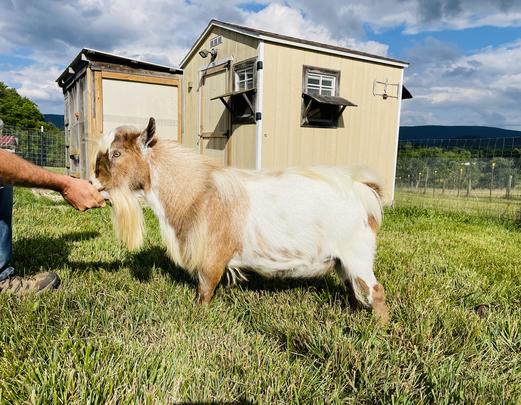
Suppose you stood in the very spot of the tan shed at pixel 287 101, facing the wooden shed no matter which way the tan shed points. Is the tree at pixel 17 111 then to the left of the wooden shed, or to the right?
right

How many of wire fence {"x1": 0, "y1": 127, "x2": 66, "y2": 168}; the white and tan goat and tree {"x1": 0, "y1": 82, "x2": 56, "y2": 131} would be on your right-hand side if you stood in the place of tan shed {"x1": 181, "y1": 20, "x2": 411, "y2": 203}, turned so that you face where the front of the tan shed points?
2

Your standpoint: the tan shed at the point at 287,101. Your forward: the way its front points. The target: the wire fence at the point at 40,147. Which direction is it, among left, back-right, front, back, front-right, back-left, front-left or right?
right

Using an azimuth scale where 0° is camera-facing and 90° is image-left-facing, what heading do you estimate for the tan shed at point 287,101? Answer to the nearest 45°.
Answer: approximately 45°

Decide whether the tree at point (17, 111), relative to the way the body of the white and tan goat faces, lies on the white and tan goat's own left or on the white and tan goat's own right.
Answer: on the white and tan goat's own right

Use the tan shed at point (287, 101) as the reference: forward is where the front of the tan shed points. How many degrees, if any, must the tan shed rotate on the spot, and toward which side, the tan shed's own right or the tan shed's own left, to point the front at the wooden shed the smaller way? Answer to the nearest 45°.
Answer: approximately 45° to the tan shed's own right

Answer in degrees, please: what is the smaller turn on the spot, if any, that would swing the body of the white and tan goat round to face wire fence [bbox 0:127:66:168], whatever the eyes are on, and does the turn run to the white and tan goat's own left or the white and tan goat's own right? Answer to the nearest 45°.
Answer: approximately 45° to the white and tan goat's own right

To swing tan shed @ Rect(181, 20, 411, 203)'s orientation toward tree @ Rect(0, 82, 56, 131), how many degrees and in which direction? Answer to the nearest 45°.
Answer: approximately 90° to its right

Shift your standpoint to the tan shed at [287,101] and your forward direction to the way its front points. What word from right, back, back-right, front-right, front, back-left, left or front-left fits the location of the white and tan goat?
front-left

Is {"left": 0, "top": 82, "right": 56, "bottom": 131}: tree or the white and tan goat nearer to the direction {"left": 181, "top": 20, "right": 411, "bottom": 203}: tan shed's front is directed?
the white and tan goat

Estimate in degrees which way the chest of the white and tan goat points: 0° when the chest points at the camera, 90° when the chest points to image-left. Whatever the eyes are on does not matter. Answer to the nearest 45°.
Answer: approximately 90°

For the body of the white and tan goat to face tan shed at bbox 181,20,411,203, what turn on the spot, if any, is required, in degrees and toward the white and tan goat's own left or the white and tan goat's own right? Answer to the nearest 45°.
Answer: approximately 90° to the white and tan goat's own right
